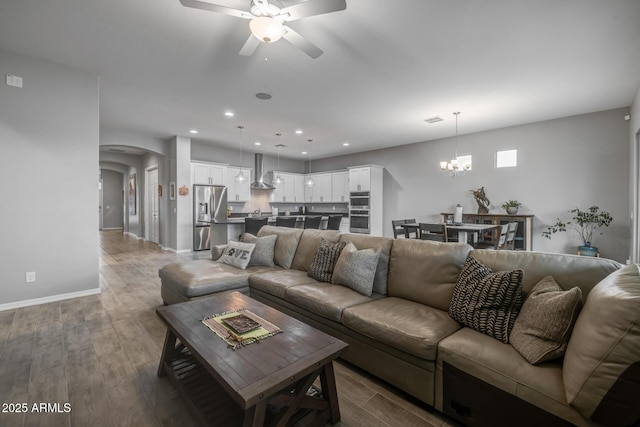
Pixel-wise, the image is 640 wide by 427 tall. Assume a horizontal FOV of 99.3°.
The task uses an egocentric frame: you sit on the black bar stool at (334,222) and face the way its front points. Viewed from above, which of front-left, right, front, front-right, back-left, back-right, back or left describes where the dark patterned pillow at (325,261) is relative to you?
back-left

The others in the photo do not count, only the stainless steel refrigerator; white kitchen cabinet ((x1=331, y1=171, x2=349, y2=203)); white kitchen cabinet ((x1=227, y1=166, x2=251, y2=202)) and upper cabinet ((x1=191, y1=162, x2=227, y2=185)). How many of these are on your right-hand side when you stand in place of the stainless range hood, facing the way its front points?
3

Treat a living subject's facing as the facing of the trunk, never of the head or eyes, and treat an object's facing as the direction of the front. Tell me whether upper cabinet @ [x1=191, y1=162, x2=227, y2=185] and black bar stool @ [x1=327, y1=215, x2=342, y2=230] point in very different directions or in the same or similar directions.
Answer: very different directions

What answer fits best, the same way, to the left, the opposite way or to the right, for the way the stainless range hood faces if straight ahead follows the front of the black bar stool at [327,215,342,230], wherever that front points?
the opposite way

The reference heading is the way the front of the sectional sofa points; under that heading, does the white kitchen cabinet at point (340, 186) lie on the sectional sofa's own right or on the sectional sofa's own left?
on the sectional sofa's own right

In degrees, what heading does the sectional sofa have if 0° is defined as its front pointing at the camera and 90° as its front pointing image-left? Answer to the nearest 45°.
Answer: approximately 45°

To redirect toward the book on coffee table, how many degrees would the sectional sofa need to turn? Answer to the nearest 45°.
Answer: approximately 45° to its right

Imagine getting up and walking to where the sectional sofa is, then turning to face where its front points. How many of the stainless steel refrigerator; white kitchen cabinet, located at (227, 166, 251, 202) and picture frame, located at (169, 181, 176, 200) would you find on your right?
3
